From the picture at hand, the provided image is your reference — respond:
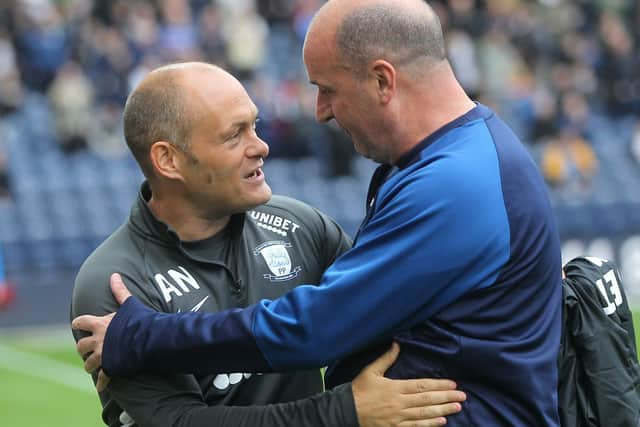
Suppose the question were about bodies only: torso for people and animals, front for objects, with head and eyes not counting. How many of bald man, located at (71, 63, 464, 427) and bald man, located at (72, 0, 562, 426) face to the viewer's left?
1

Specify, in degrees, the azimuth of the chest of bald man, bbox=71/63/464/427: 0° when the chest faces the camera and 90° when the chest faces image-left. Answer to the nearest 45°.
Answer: approximately 315°

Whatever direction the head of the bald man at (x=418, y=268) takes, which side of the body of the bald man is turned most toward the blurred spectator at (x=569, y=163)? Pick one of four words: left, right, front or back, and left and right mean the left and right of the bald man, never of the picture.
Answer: right

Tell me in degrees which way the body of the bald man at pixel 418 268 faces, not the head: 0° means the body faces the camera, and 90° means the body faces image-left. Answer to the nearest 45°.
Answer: approximately 90°

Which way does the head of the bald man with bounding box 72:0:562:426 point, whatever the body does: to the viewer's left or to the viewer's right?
to the viewer's left

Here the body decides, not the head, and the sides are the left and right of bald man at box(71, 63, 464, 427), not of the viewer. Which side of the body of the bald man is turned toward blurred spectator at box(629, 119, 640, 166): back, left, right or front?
left
